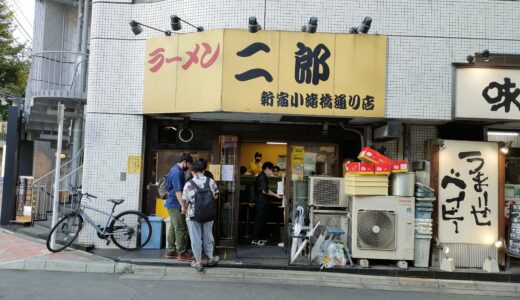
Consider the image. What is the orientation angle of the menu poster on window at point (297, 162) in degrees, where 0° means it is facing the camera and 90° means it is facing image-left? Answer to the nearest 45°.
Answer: approximately 0°

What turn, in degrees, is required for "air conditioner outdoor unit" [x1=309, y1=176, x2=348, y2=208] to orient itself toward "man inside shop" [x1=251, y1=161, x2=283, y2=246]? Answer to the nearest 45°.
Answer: approximately 135° to its right

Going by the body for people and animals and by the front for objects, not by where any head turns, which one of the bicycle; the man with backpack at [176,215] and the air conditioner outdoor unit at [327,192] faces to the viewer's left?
the bicycle

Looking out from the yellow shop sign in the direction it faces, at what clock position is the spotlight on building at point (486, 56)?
The spotlight on building is roughly at 9 o'clock from the yellow shop sign.

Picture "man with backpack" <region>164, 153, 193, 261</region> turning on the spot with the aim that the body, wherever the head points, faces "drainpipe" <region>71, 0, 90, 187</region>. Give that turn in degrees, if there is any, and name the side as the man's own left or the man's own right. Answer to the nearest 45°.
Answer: approximately 135° to the man's own left

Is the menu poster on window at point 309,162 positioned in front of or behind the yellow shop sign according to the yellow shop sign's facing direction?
behind

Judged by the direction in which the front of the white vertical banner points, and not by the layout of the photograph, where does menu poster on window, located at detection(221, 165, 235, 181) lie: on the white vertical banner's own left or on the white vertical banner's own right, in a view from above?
on the white vertical banner's own right

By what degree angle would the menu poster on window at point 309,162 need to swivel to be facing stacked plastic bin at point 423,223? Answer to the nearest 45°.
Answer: approximately 45° to its left
